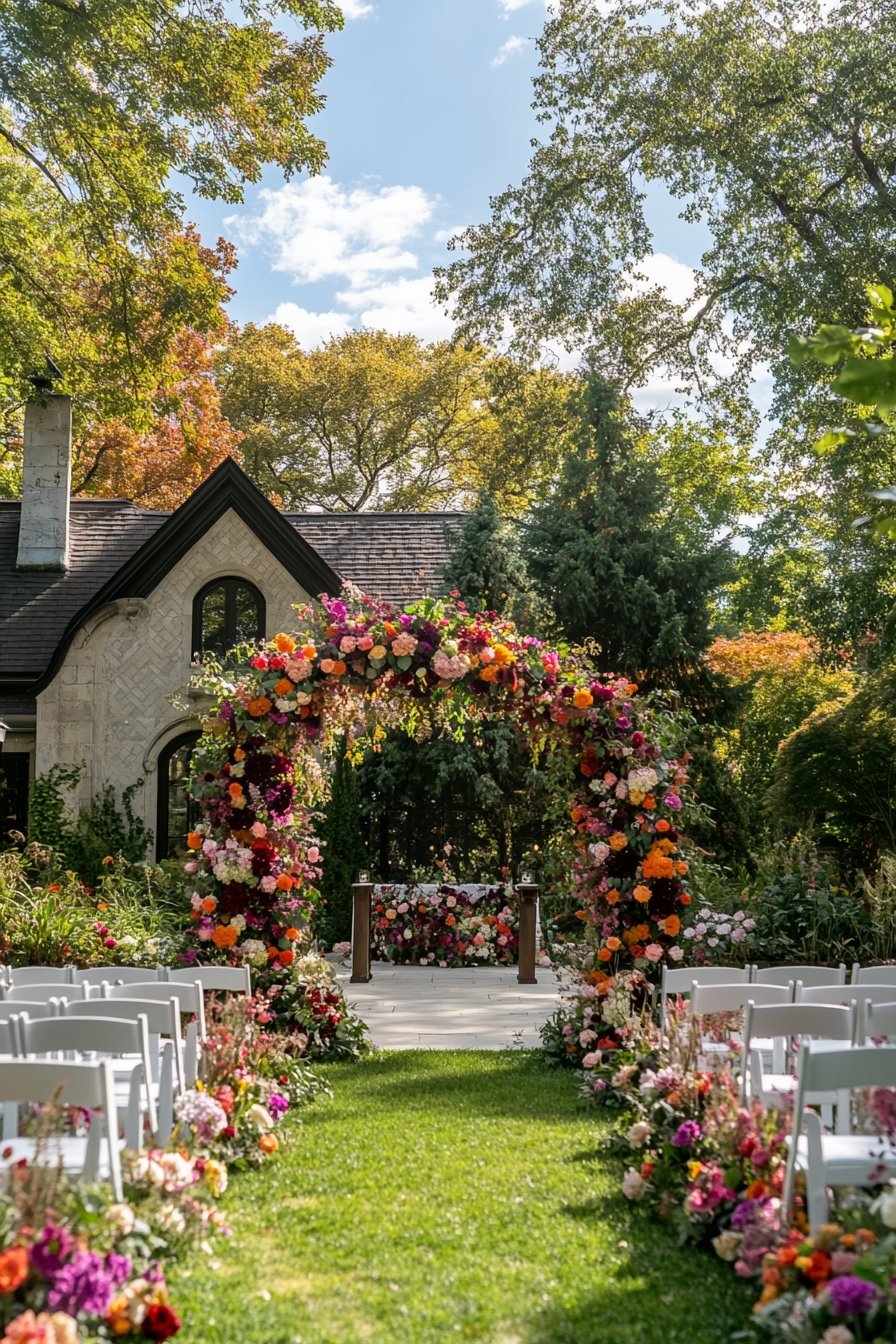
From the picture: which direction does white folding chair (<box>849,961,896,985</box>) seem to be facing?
away from the camera

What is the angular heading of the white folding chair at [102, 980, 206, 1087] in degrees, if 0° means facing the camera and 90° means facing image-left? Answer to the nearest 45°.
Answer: approximately 180°

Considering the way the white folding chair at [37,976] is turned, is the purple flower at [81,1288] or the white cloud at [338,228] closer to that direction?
the white cloud

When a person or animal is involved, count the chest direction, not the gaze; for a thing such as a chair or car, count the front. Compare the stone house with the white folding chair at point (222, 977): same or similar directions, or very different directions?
very different directions

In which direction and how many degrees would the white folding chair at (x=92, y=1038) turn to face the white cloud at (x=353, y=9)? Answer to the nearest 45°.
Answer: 0° — it already faces it

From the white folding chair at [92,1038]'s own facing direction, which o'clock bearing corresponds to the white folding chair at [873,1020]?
the white folding chair at [873,1020] is roughly at 3 o'clock from the white folding chair at [92,1038].

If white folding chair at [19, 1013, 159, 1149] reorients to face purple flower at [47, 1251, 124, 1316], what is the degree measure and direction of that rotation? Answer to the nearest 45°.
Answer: approximately 180°

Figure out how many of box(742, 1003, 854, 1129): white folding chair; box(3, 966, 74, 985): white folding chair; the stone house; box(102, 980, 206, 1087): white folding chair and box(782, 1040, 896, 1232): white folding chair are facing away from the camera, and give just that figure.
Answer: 4

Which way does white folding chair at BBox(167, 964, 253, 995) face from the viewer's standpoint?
away from the camera

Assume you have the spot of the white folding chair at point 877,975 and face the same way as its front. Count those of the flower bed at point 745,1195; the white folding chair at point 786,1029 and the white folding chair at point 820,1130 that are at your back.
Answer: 3

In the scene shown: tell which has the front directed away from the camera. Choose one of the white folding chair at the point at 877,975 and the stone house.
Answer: the white folding chair

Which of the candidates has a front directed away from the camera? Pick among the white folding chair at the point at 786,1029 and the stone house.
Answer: the white folding chair
